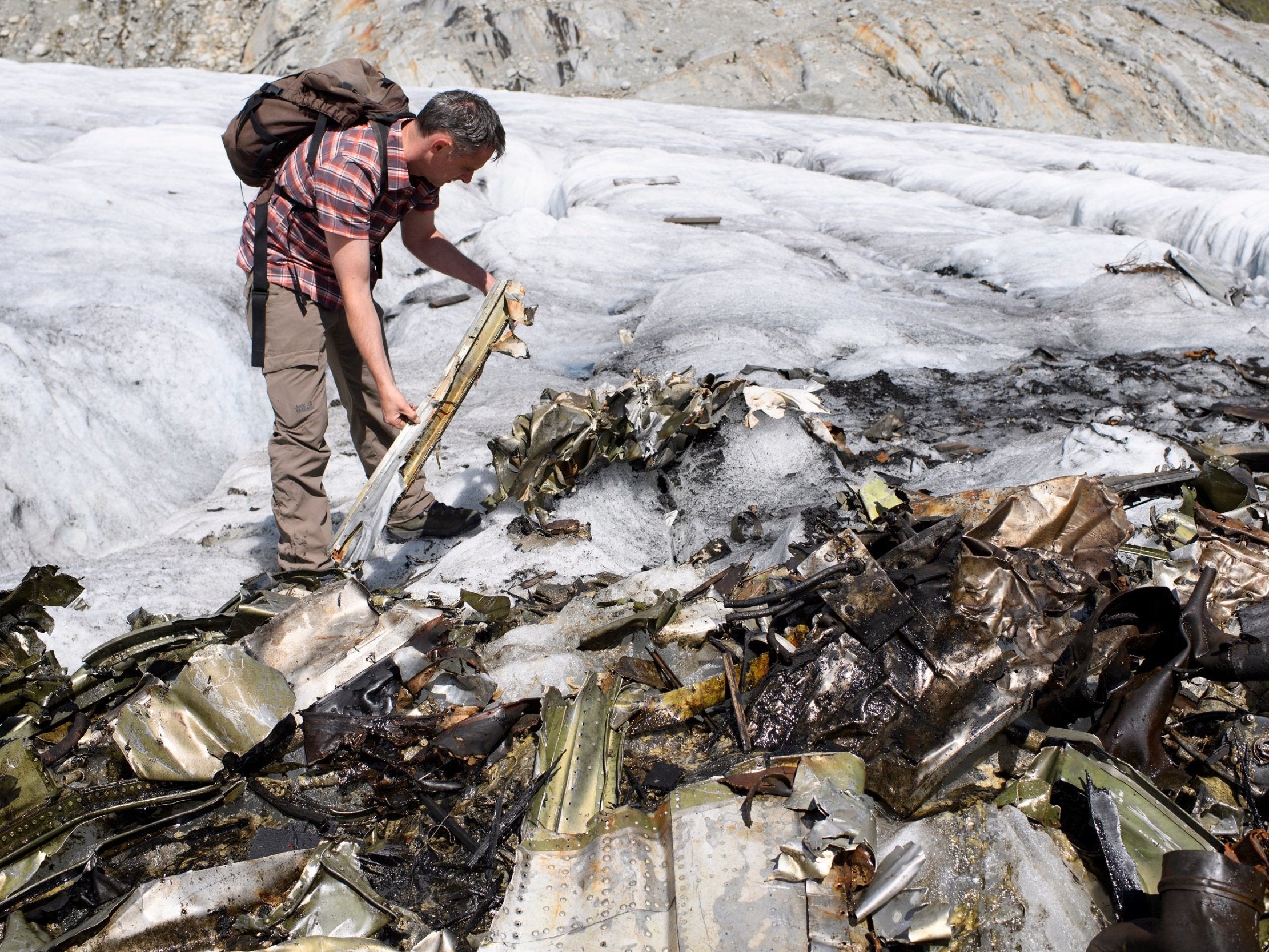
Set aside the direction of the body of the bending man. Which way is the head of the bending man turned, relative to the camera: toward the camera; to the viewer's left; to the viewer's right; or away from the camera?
to the viewer's right

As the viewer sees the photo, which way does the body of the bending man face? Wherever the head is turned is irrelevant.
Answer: to the viewer's right
